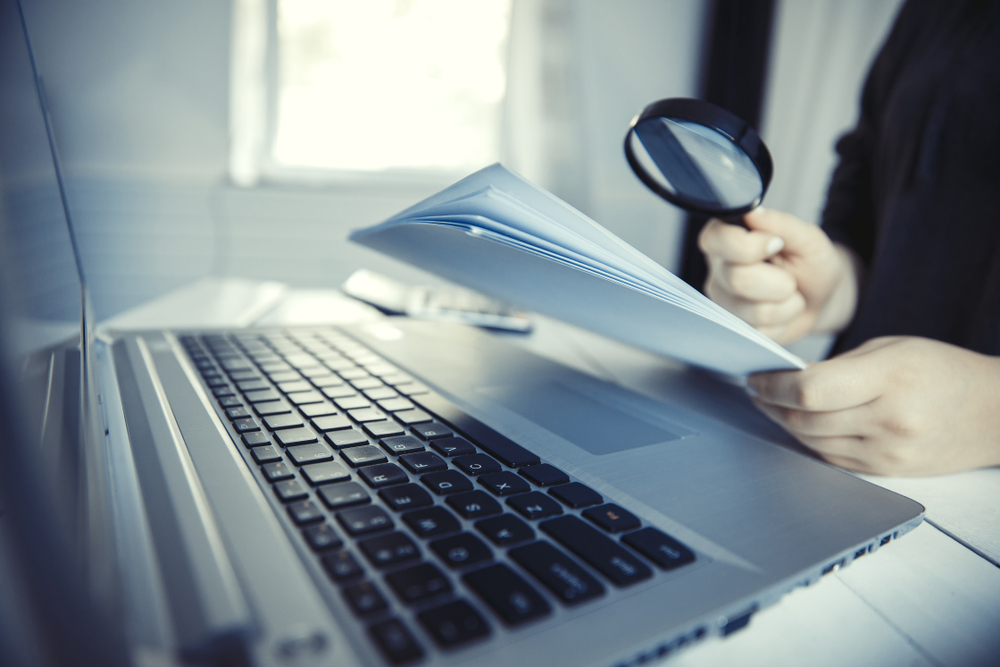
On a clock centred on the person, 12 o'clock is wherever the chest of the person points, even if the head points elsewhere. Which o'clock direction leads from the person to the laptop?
The laptop is roughly at 11 o'clock from the person.

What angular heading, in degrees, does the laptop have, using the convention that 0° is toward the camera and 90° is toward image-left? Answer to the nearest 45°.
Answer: approximately 270°

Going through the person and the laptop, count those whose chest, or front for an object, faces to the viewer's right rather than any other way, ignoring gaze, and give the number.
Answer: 1

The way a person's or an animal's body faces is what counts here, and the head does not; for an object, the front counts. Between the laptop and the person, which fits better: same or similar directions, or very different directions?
very different directions

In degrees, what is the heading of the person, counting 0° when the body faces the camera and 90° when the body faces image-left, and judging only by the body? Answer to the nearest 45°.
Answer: approximately 45°

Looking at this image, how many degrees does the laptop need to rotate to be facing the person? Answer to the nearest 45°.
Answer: approximately 45° to its left
